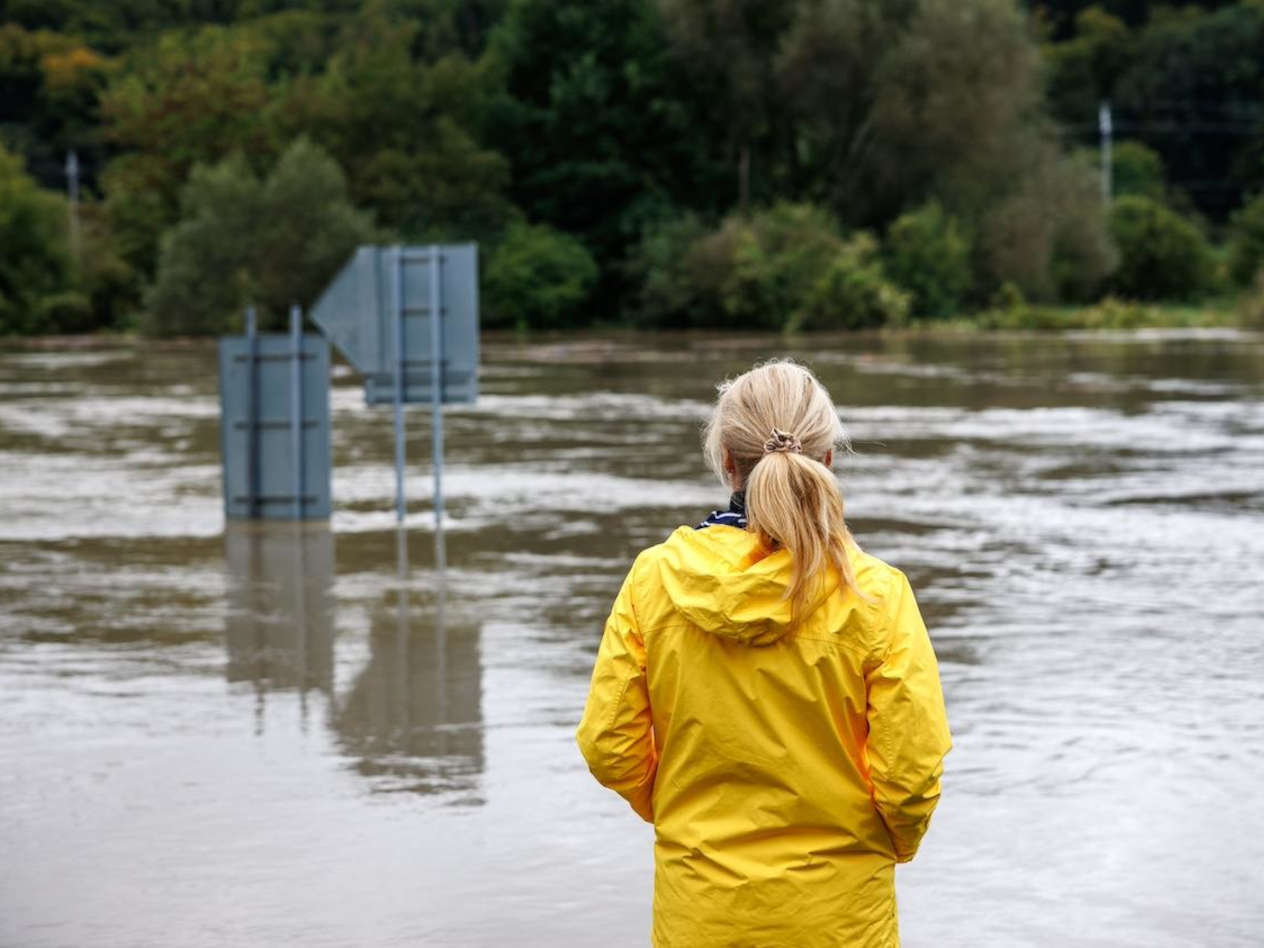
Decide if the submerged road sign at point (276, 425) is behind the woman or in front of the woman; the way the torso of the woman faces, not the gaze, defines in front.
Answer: in front

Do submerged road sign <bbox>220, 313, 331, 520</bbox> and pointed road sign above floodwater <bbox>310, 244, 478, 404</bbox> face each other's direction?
no

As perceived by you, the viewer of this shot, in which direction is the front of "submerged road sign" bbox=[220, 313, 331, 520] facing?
facing away from the viewer

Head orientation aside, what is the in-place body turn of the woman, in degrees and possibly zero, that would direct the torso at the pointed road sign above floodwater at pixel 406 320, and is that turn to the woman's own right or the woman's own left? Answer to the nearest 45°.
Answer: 0° — they already face it

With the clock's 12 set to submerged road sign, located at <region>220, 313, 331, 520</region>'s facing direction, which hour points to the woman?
The woman is roughly at 6 o'clock from the submerged road sign.

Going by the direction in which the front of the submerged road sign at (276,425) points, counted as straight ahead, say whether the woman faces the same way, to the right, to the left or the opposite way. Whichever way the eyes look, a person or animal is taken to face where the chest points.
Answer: the same way

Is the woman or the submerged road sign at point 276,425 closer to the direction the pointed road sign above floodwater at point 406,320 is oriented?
the submerged road sign

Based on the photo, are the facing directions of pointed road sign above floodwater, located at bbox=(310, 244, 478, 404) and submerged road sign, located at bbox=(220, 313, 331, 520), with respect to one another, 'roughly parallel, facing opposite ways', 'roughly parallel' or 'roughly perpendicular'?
roughly parallel

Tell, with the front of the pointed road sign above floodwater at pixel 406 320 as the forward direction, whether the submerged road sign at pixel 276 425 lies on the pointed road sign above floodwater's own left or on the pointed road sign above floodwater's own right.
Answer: on the pointed road sign above floodwater's own left

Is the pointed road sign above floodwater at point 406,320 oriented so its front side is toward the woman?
no

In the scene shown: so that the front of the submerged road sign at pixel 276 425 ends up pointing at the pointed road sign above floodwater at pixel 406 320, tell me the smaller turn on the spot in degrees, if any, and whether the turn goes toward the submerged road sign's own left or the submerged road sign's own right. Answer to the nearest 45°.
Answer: approximately 90° to the submerged road sign's own right

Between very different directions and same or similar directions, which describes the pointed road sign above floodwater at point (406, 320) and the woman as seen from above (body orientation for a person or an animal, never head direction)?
same or similar directions

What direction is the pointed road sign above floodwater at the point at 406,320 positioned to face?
away from the camera

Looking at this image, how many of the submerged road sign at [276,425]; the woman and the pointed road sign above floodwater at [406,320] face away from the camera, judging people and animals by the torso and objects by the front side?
3

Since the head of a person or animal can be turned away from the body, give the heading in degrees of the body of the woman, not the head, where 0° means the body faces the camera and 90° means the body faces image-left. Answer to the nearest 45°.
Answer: approximately 180°

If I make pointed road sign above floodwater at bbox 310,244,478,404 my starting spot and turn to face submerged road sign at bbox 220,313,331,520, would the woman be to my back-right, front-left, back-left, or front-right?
back-left

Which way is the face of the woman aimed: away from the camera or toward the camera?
away from the camera
